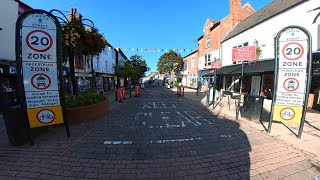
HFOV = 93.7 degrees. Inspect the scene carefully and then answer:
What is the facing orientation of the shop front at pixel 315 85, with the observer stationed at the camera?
facing the viewer and to the left of the viewer

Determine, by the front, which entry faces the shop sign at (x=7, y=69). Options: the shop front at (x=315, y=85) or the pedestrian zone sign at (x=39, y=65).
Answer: the shop front

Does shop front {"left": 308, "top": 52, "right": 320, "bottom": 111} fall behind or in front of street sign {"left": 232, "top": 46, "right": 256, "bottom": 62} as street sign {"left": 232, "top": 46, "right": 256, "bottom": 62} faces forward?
behind

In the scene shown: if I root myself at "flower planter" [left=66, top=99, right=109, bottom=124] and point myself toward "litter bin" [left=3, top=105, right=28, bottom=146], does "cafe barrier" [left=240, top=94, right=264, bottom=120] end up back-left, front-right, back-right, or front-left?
back-left

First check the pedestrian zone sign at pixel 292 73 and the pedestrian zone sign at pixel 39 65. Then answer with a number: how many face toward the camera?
2

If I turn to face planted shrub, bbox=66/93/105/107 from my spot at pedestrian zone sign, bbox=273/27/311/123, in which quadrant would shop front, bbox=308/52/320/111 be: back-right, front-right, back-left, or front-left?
back-right

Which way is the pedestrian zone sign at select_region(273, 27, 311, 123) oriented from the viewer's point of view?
toward the camera

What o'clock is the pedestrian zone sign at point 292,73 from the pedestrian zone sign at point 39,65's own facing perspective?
the pedestrian zone sign at point 292,73 is roughly at 10 o'clock from the pedestrian zone sign at point 39,65.

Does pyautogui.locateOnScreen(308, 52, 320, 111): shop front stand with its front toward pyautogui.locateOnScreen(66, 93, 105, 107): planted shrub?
yes

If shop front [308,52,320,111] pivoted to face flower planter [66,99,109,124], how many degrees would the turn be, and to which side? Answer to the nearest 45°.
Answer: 0° — it already faces it

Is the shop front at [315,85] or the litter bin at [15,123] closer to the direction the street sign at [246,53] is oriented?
the litter bin

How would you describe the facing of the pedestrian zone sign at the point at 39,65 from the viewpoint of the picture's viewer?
facing the viewer

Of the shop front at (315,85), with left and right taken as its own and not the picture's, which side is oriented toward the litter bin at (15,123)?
front
